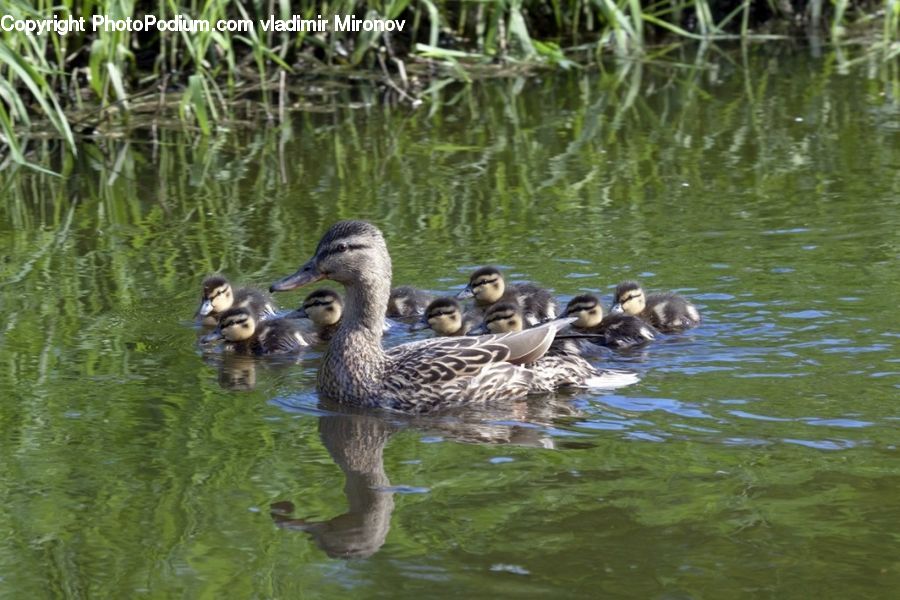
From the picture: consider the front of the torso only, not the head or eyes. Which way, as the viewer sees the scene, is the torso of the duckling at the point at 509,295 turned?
to the viewer's left

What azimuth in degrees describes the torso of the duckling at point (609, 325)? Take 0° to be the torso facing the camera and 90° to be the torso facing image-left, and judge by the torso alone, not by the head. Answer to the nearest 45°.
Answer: approximately 90°

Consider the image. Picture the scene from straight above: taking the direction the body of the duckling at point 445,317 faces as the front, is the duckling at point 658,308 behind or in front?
behind

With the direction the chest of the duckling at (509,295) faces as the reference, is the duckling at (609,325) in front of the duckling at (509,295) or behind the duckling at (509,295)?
behind

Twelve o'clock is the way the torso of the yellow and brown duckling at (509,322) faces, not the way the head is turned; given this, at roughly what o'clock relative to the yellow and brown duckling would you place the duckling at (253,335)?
The duckling is roughly at 12 o'clock from the yellow and brown duckling.

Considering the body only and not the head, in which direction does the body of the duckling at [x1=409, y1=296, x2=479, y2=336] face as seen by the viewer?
to the viewer's left

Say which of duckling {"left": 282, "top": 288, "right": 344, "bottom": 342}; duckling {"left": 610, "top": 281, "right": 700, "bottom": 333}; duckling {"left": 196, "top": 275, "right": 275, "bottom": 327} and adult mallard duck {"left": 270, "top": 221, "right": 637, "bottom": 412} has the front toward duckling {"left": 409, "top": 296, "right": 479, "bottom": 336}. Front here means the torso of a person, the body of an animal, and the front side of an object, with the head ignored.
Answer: duckling {"left": 610, "top": 281, "right": 700, "bottom": 333}

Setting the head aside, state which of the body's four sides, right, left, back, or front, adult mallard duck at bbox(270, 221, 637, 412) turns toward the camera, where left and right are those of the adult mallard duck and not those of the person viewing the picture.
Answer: left

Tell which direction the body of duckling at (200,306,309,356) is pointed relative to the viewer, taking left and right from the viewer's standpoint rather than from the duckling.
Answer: facing to the left of the viewer
